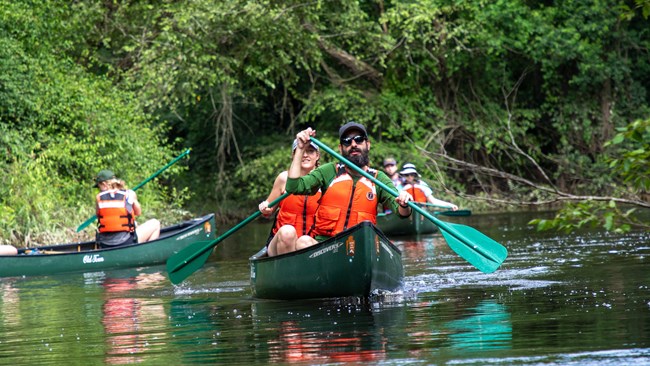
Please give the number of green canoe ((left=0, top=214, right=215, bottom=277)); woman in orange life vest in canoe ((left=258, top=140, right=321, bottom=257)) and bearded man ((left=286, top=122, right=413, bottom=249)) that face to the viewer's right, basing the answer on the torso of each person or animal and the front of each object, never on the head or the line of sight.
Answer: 1

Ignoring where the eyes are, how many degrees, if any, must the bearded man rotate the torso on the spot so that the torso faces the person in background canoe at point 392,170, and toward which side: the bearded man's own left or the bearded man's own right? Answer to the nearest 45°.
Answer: approximately 180°

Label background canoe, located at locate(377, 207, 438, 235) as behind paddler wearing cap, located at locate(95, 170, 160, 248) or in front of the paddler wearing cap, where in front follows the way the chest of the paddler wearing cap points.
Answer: in front

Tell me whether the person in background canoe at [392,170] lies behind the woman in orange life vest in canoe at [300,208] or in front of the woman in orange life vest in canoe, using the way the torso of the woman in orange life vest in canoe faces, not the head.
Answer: behind

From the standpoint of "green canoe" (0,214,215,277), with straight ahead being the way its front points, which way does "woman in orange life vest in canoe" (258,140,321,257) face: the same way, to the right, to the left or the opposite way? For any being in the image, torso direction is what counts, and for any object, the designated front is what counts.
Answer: to the right

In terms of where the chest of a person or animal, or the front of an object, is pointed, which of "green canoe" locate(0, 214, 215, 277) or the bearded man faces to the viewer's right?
the green canoe

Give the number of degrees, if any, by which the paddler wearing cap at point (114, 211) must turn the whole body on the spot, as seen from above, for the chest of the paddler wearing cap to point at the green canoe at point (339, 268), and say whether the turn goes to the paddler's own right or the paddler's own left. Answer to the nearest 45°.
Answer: approximately 135° to the paddler's own right

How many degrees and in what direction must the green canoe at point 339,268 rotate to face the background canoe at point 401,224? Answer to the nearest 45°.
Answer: approximately 135° to its left

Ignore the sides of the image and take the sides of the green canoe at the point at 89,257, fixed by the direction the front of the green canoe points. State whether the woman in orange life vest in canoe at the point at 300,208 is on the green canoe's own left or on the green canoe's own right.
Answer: on the green canoe's own right

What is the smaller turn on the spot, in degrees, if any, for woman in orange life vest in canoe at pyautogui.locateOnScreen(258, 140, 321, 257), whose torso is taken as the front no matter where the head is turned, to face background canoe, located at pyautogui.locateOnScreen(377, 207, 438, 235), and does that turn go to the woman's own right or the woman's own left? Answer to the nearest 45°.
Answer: approximately 180°

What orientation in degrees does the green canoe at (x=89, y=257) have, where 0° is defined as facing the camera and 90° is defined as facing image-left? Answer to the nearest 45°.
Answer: approximately 270°
